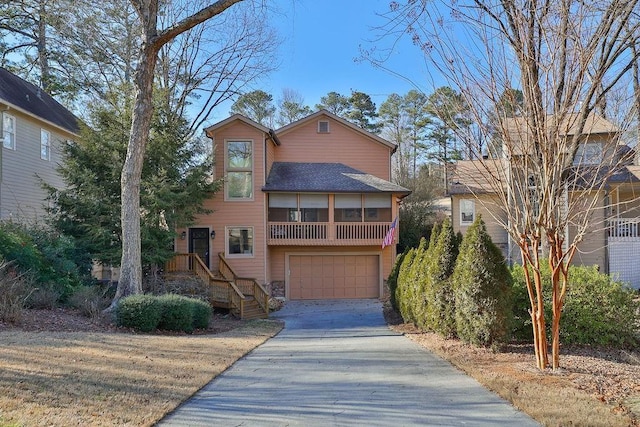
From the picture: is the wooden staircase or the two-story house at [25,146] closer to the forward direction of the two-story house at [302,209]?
the wooden staircase

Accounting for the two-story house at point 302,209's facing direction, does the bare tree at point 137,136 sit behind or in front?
in front

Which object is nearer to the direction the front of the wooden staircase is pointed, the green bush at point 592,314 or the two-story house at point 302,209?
the green bush

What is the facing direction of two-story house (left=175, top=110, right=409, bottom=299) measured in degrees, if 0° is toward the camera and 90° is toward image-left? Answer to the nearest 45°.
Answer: approximately 0°

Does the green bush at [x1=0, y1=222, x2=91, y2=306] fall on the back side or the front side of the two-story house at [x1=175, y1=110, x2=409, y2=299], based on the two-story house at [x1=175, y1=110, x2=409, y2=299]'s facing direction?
on the front side

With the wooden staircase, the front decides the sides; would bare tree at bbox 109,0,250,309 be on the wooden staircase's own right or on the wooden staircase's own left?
on the wooden staircase's own right

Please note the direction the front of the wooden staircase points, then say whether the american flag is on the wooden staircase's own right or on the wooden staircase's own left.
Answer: on the wooden staircase's own left

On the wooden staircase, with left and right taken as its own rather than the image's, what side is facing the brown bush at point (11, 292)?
right

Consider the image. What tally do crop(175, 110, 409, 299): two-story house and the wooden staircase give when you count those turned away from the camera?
0

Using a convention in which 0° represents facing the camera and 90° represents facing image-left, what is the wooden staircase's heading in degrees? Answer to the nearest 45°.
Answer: approximately 315°
